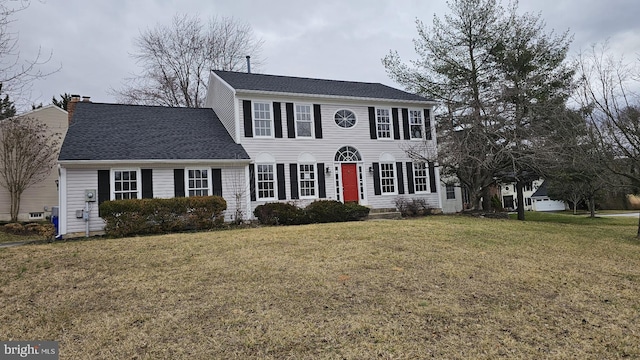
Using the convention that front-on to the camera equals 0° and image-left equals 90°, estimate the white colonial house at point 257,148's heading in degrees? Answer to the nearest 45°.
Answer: approximately 0°

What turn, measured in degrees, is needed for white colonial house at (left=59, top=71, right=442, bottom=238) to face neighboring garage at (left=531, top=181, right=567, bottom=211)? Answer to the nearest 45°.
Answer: approximately 135° to its left

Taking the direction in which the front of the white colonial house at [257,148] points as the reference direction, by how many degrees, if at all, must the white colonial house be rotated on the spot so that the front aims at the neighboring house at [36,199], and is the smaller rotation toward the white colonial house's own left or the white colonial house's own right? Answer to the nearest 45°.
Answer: approximately 135° to the white colonial house's own right

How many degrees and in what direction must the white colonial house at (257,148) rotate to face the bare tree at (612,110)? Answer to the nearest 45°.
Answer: approximately 45° to its left

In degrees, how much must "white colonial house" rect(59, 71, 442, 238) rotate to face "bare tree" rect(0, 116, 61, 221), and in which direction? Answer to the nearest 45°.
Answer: approximately 135° to its right
